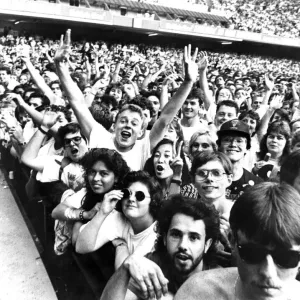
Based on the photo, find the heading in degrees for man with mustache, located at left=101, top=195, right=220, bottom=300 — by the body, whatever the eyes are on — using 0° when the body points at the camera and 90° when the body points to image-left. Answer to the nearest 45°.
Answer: approximately 0°

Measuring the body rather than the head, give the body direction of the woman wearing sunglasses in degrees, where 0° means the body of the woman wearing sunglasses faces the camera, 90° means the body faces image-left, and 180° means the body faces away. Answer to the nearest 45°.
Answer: approximately 45°
